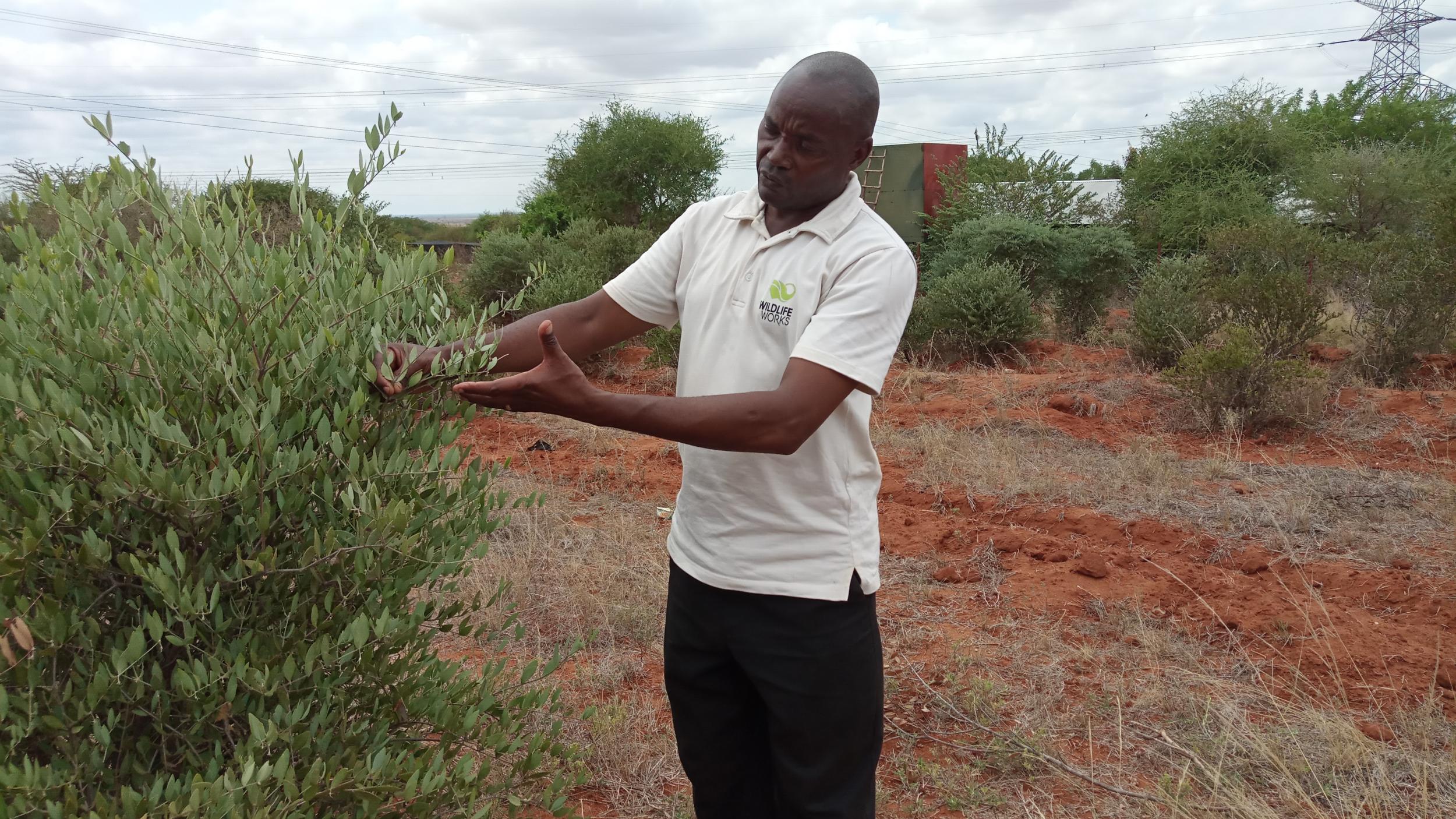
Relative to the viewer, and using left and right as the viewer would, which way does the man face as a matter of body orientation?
facing the viewer and to the left of the viewer

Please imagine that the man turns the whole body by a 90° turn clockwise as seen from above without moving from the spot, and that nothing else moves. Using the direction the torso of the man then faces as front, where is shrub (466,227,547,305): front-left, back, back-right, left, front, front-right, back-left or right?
front-right

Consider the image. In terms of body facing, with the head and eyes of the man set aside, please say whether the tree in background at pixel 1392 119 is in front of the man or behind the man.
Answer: behind

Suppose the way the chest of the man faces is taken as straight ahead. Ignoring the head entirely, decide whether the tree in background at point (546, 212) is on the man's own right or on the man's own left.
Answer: on the man's own right

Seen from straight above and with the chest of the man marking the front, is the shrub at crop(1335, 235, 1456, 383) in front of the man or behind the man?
behind

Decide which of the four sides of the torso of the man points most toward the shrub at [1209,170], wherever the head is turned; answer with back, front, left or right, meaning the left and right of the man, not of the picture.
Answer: back

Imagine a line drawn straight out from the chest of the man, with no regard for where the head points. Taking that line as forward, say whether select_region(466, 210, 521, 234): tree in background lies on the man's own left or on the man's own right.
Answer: on the man's own right

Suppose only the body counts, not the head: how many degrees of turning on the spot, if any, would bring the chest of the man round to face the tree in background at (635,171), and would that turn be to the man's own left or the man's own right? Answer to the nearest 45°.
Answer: approximately 135° to the man's own right

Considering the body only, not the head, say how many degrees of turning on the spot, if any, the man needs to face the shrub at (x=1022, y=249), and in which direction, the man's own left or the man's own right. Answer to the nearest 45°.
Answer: approximately 180°

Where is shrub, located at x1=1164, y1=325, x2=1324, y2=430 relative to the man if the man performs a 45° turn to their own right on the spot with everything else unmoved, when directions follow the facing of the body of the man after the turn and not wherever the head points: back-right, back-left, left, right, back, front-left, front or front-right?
back-right

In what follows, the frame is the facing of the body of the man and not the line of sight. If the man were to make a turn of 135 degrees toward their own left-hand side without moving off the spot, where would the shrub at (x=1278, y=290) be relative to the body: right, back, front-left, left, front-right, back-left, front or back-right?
front-left

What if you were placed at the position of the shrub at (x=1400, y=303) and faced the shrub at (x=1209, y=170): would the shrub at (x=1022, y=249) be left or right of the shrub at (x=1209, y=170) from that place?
left

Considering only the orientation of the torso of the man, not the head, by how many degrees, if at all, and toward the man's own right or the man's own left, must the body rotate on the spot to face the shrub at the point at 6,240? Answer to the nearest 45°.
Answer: approximately 90° to the man's own right

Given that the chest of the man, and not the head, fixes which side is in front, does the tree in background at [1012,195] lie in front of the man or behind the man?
behind
